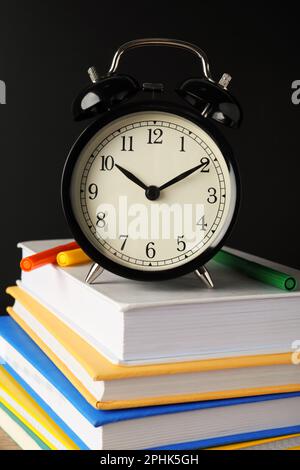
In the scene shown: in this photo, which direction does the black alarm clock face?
toward the camera
